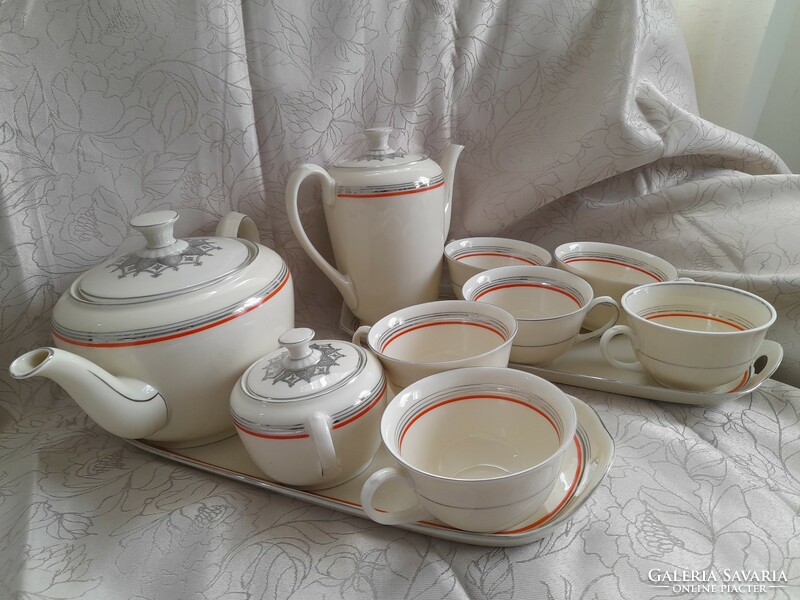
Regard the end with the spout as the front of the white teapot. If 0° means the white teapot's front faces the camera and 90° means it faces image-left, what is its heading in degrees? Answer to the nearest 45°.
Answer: approximately 45°
